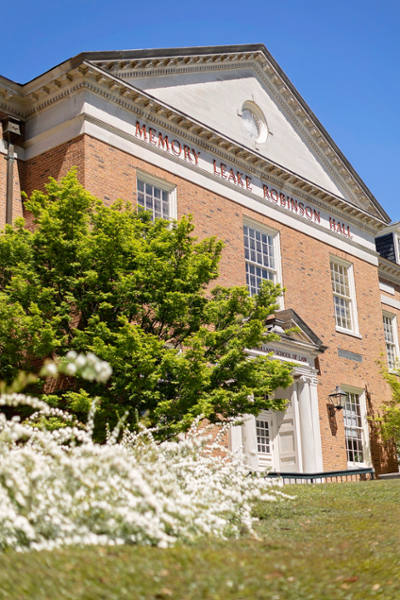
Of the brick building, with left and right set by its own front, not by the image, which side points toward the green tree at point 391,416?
left

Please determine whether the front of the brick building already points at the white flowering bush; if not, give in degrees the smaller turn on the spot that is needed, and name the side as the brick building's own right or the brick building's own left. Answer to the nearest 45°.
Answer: approximately 45° to the brick building's own right

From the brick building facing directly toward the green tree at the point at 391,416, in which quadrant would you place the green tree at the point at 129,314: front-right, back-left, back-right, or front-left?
back-right

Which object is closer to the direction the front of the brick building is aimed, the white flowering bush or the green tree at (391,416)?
the white flowering bush

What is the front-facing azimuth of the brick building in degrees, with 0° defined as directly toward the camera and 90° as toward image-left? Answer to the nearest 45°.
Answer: approximately 315°
